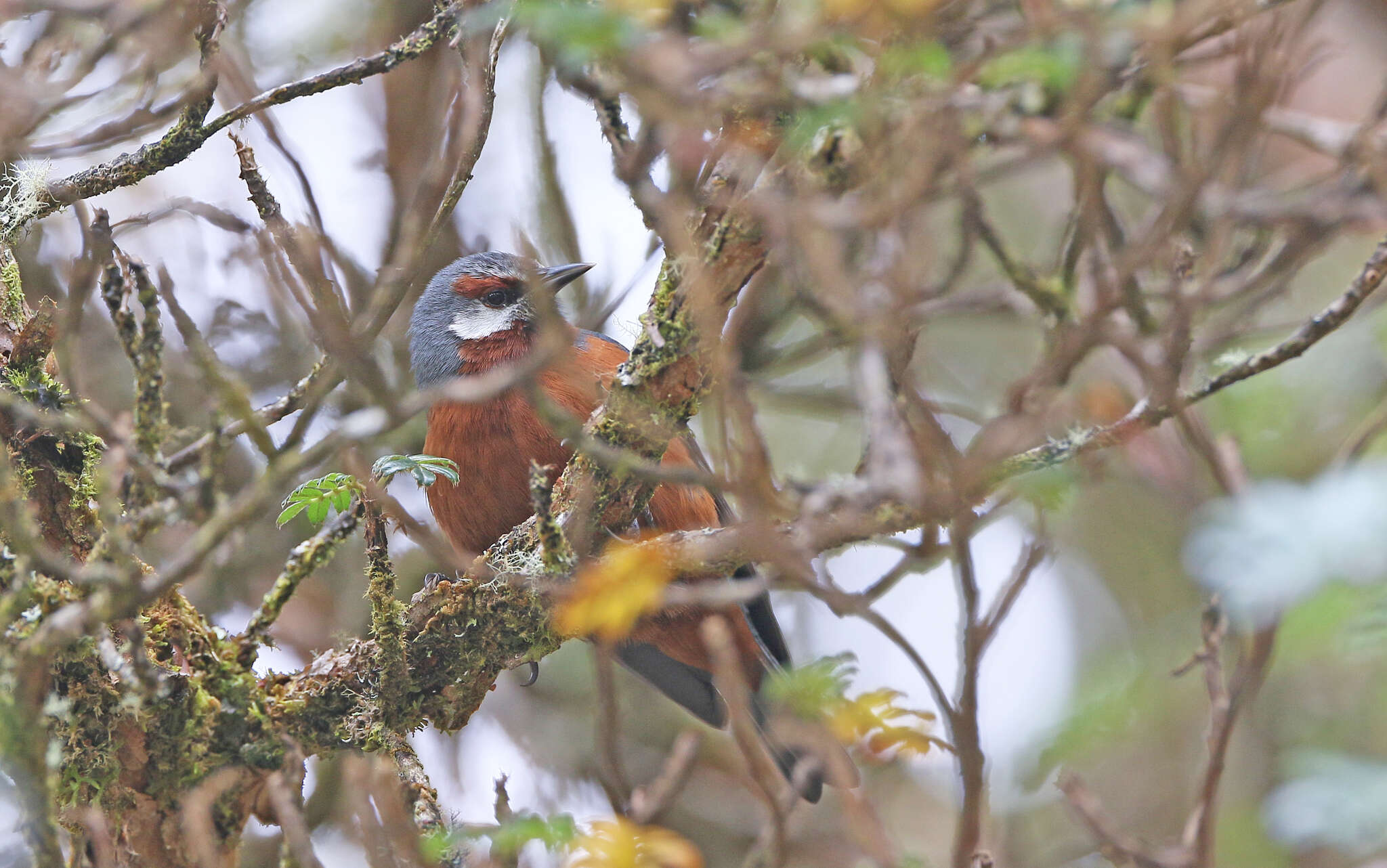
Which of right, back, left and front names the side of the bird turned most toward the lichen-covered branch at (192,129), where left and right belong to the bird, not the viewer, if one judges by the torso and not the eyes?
front

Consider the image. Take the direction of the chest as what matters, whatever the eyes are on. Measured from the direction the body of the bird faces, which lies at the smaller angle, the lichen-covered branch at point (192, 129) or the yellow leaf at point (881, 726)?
the lichen-covered branch

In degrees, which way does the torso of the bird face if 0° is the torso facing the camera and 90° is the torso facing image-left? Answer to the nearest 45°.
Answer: approximately 45°

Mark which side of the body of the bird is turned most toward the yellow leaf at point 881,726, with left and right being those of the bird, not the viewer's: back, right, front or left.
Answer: left
